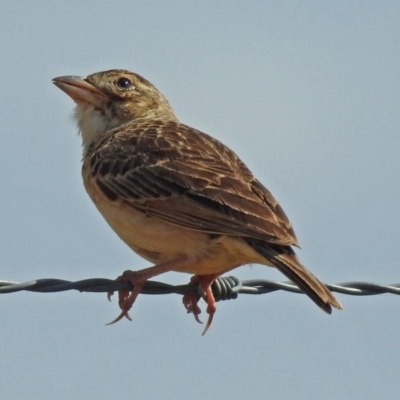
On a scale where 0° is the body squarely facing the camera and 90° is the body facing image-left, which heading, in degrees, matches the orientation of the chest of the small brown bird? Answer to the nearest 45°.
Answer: approximately 90°
